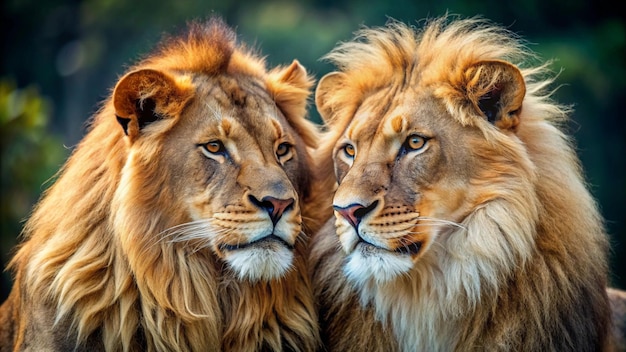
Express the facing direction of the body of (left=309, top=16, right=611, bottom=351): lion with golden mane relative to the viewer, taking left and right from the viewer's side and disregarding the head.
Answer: facing the viewer and to the left of the viewer

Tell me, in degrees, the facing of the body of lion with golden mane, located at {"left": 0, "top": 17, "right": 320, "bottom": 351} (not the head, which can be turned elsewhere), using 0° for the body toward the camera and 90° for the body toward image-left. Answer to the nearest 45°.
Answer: approximately 315°

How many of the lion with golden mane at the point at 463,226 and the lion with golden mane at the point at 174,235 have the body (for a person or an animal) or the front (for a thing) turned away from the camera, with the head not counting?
0
